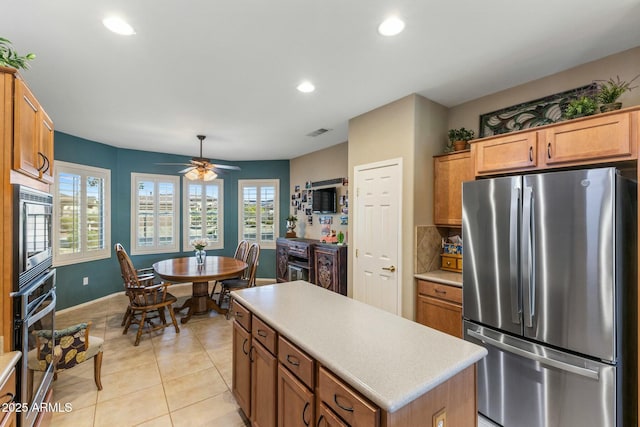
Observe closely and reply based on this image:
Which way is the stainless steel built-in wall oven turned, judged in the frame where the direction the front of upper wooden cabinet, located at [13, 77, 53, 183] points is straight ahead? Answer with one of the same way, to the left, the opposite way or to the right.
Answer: the same way

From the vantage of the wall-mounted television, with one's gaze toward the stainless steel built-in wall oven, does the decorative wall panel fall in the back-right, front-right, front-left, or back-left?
front-left

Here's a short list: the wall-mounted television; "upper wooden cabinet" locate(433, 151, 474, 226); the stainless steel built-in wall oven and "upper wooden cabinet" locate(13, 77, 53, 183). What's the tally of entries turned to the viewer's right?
2

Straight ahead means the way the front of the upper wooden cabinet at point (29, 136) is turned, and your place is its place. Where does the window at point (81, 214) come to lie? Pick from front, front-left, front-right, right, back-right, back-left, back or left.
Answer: left

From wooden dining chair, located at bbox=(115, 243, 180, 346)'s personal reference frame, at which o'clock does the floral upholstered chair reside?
The floral upholstered chair is roughly at 5 o'clock from the wooden dining chair.

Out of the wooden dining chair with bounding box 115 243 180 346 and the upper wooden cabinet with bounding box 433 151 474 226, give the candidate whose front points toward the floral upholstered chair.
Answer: the upper wooden cabinet

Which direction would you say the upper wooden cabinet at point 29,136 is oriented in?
to the viewer's right

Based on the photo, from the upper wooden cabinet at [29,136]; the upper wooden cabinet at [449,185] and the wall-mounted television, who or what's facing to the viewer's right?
the upper wooden cabinet at [29,136]

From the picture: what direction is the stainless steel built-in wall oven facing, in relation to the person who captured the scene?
facing to the right of the viewer

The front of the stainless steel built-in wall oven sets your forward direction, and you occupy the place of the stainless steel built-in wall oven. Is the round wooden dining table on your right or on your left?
on your left

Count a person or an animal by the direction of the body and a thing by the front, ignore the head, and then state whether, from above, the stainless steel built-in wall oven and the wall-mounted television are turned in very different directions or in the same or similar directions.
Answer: very different directions

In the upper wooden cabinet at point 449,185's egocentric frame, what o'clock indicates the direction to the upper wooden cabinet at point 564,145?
the upper wooden cabinet at point 564,145 is roughly at 9 o'clock from the upper wooden cabinet at point 449,185.

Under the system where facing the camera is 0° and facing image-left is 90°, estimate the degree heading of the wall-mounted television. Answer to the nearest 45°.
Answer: approximately 45°
